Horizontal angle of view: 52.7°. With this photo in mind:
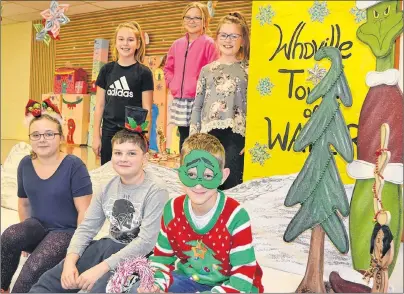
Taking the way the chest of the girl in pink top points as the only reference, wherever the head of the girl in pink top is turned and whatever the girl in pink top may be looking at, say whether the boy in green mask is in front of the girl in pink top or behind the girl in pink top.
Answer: in front

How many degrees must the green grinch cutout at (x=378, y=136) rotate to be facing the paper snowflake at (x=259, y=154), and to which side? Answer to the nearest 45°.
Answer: approximately 90° to its right

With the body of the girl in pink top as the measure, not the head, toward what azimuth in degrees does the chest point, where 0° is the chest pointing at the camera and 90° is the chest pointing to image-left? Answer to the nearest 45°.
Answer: approximately 0°

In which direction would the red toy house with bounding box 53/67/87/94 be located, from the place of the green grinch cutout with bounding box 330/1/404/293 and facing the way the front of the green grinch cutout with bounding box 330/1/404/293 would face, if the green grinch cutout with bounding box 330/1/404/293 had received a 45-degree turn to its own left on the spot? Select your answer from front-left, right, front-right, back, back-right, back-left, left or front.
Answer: back-right

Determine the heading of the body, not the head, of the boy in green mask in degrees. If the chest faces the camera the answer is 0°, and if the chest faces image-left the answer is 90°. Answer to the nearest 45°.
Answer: approximately 0°

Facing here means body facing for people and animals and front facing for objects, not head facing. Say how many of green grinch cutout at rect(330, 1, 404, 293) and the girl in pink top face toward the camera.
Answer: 2

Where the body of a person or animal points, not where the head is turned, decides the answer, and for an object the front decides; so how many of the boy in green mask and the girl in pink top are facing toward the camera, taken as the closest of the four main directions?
2
